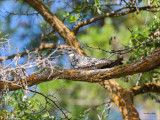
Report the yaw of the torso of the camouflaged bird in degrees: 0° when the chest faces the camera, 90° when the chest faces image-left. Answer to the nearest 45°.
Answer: approximately 90°
